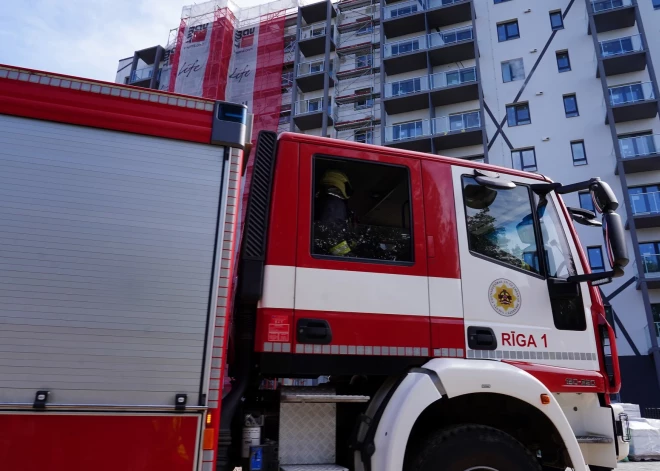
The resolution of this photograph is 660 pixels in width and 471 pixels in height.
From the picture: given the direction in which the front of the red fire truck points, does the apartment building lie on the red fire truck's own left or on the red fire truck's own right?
on the red fire truck's own left

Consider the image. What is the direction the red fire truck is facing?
to the viewer's right

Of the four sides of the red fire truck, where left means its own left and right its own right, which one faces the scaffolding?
left
